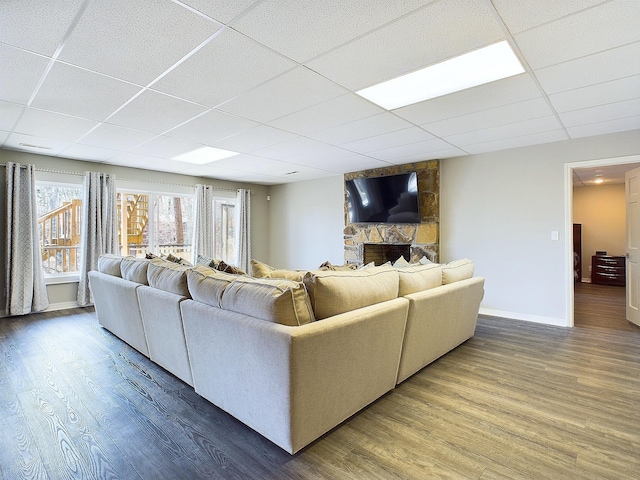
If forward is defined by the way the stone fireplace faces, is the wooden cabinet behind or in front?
behind

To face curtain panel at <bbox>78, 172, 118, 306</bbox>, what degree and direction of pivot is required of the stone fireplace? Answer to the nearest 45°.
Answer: approximately 45° to its right

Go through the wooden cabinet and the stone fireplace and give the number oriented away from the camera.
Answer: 0

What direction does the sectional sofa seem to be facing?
away from the camera

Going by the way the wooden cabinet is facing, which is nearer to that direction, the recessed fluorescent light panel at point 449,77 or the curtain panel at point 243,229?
the recessed fluorescent light panel

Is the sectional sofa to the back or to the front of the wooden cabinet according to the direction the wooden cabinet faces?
to the front

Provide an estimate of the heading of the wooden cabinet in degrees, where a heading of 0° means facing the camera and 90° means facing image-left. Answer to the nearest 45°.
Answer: approximately 0°

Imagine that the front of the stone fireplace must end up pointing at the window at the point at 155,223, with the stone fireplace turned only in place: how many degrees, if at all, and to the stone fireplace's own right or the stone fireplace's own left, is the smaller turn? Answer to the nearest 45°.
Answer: approximately 45° to the stone fireplace's own right

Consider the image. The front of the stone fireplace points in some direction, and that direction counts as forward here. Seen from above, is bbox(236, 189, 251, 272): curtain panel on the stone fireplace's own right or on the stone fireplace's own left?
on the stone fireplace's own right

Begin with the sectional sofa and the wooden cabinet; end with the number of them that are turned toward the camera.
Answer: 1

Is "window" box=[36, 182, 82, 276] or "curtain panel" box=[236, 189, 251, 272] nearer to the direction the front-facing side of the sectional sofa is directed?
the curtain panel

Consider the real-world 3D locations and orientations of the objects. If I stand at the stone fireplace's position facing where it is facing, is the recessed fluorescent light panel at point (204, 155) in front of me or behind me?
in front
